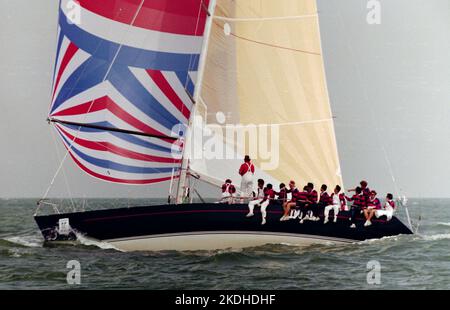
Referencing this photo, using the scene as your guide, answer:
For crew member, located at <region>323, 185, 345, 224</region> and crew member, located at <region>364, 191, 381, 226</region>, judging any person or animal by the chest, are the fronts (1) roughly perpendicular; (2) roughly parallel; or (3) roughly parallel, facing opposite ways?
roughly parallel

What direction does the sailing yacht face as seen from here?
to the viewer's left

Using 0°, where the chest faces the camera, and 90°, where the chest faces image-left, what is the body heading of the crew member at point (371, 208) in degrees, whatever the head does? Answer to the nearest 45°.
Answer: approximately 45°
